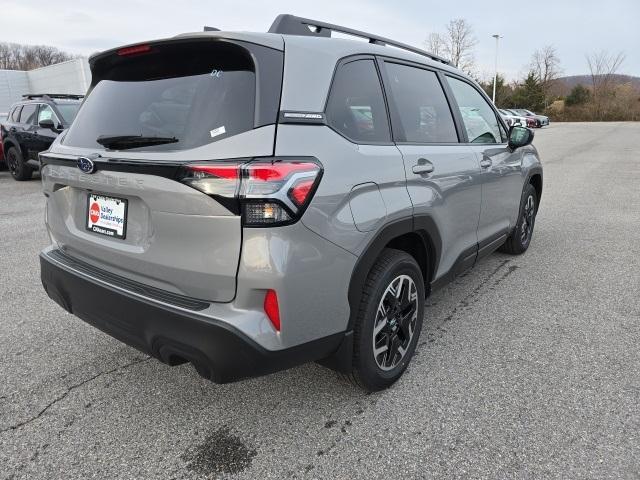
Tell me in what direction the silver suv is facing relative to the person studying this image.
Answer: facing away from the viewer and to the right of the viewer

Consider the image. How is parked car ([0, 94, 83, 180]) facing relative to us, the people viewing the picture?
facing the viewer and to the right of the viewer

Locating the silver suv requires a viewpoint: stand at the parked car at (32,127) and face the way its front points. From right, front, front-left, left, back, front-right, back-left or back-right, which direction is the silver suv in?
front-right

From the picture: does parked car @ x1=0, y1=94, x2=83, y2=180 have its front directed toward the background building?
no

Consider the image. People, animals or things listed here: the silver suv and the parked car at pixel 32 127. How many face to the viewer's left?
0

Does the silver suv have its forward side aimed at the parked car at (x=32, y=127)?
no
